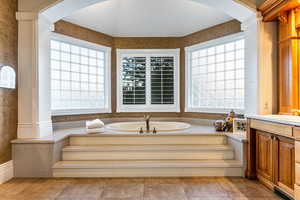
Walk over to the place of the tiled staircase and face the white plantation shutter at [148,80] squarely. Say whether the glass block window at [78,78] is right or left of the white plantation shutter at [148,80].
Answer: left

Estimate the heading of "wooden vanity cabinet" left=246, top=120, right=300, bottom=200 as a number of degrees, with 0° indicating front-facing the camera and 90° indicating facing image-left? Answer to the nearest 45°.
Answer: approximately 45°

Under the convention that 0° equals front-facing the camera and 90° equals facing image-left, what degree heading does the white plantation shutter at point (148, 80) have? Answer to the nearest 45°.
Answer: approximately 0°

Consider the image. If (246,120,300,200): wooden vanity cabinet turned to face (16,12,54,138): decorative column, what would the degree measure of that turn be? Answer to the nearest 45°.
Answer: approximately 45° to its right

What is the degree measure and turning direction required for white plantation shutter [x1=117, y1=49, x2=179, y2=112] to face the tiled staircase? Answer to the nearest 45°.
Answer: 0° — it already faces it

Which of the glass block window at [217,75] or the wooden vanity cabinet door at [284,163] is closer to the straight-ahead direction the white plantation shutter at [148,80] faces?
the wooden vanity cabinet door

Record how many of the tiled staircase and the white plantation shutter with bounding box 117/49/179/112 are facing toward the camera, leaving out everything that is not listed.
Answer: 2

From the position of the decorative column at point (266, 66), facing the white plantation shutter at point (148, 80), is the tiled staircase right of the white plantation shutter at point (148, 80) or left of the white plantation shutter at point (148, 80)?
left

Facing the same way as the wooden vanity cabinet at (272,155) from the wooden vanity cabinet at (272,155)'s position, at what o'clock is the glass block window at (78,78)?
The glass block window is roughly at 2 o'clock from the wooden vanity cabinet.

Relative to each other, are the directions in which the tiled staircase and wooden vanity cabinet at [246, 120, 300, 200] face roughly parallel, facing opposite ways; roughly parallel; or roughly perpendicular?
roughly perpendicular

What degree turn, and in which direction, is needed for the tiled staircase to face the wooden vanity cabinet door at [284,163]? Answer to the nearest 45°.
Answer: approximately 45° to its left

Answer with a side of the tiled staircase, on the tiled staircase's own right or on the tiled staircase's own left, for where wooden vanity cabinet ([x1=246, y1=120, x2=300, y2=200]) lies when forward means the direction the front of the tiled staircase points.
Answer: on the tiled staircase's own left

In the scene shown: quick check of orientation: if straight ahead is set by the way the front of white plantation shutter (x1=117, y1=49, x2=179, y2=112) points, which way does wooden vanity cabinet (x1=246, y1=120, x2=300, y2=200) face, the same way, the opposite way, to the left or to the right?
to the right
